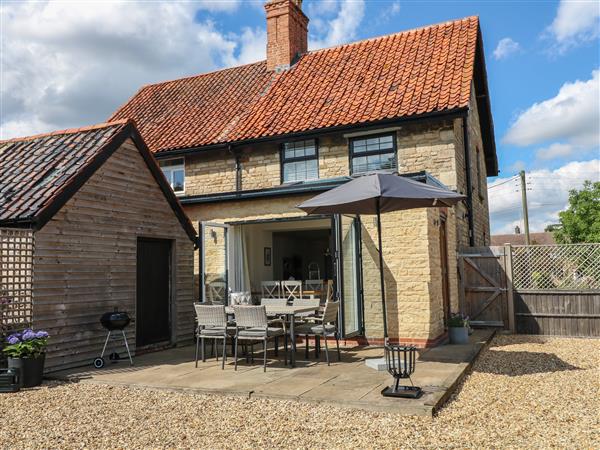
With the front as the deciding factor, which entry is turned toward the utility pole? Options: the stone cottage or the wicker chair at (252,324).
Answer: the wicker chair

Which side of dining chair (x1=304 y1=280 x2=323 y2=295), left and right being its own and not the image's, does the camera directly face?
front

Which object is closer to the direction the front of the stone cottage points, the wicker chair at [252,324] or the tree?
the wicker chair

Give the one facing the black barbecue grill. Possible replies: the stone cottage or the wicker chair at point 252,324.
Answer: the stone cottage

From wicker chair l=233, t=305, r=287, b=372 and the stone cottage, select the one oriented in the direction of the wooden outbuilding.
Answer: the stone cottage

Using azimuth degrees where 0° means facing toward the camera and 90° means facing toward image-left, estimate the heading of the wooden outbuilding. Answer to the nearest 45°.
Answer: approximately 315°

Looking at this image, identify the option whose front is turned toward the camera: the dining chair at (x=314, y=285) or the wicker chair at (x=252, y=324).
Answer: the dining chair at (x=314, y=285)

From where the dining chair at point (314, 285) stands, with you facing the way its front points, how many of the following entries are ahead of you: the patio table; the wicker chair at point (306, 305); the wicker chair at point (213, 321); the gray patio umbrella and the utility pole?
4

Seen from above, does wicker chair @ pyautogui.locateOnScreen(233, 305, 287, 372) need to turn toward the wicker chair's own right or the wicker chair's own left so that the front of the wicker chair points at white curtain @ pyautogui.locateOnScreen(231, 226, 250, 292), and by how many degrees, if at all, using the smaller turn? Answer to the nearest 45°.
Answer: approximately 45° to the wicker chair's own left

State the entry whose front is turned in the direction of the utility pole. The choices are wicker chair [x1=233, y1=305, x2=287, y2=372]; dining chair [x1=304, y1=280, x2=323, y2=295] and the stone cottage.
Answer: wicker chair [x1=233, y1=305, x2=287, y2=372]

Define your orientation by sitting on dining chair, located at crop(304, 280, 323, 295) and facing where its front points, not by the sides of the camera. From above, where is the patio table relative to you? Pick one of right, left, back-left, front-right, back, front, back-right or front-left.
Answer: front

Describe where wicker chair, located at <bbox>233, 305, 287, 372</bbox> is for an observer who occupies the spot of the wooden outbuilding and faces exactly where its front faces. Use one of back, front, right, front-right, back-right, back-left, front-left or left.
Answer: front

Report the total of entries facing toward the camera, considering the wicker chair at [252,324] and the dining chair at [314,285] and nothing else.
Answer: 1

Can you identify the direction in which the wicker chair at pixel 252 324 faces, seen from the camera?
facing away from the viewer and to the right of the viewer

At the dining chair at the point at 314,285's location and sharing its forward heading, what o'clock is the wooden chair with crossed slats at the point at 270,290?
the wooden chair with crossed slats at the point at 270,290 is roughly at 2 o'clock from the dining chair at the point at 314,285.

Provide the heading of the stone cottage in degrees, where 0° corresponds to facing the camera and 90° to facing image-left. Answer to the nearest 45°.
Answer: approximately 45°

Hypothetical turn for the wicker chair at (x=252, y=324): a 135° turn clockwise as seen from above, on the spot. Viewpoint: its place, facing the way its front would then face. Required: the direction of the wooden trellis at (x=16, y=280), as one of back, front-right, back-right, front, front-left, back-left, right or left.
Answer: right
